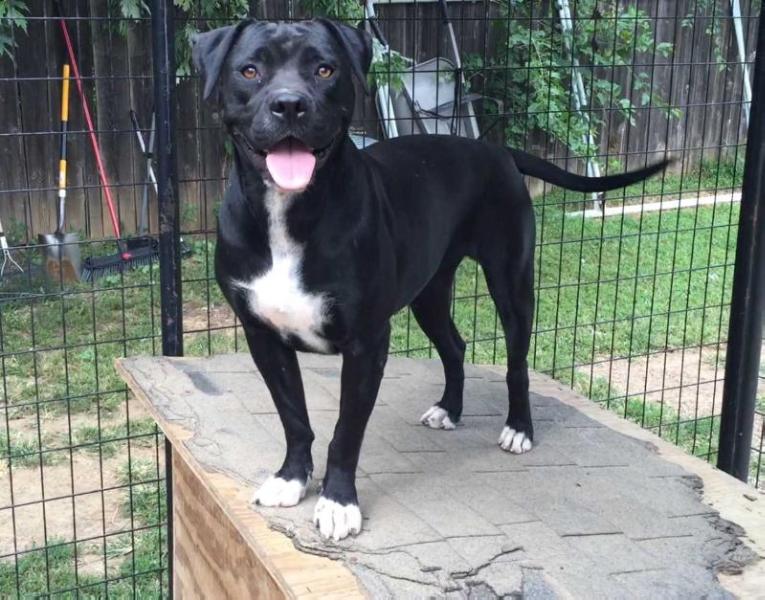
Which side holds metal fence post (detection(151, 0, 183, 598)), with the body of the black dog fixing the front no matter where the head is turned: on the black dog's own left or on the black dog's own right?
on the black dog's own right

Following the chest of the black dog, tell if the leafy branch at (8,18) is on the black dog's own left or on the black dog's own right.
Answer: on the black dog's own right

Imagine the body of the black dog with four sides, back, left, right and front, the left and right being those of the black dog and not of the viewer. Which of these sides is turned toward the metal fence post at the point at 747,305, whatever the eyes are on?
back

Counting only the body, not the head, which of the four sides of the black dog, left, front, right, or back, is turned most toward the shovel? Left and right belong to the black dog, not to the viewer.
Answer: right

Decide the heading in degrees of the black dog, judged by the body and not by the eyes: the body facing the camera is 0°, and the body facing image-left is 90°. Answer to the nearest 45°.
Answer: approximately 45°

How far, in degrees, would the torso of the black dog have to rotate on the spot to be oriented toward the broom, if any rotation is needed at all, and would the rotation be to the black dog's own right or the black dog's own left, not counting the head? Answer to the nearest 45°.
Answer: approximately 90° to the black dog's own right
